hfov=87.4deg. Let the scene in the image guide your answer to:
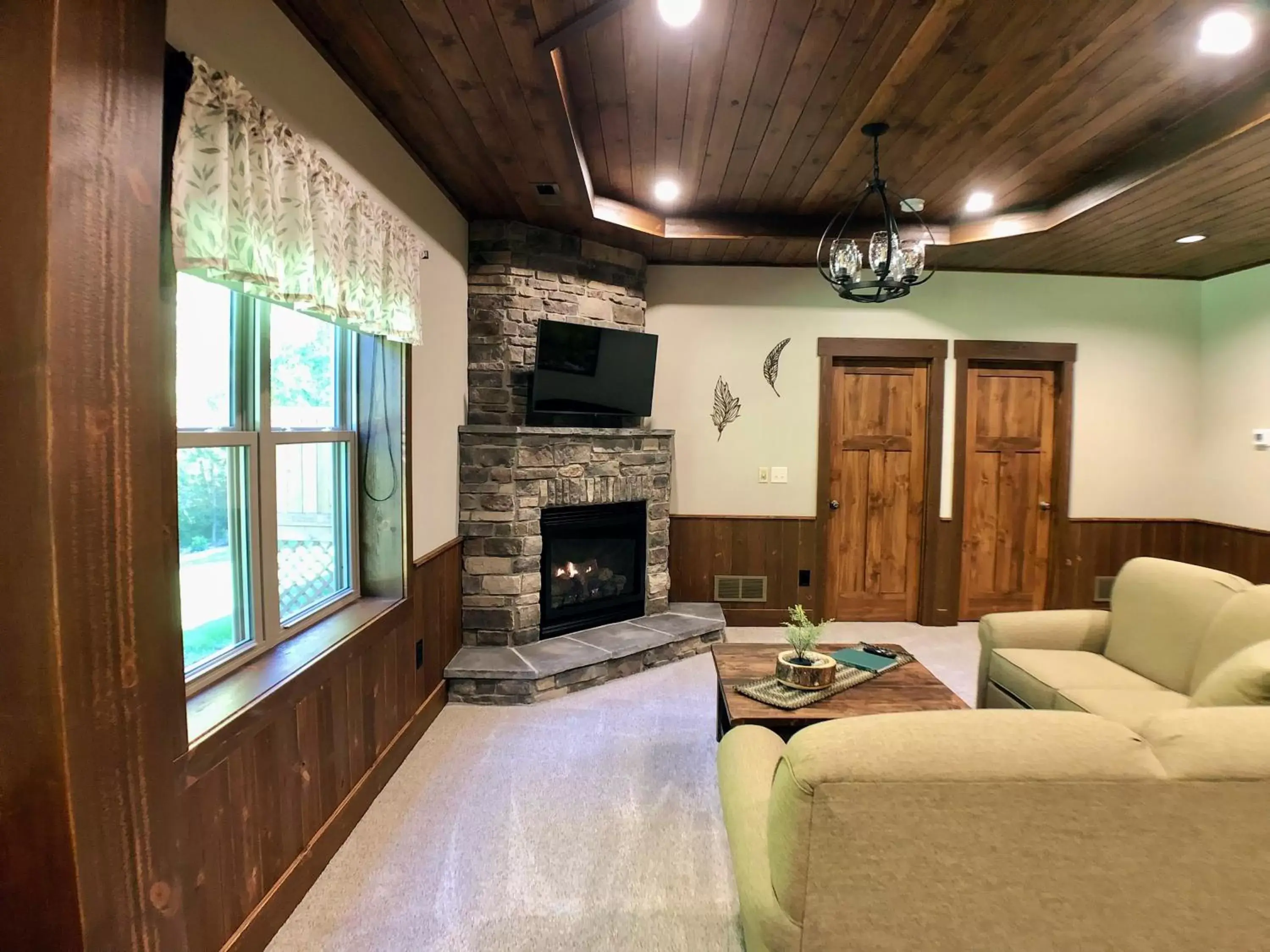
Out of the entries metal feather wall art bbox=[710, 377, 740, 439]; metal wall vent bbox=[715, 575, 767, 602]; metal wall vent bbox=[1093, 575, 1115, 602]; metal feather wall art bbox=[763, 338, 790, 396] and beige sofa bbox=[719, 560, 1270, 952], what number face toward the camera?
4

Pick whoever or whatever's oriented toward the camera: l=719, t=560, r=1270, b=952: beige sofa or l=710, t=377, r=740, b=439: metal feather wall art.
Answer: the metal feather wall art

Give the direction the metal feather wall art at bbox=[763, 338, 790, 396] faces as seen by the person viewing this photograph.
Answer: facing the viewer

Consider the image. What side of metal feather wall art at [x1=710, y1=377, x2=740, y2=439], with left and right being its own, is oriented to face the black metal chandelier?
front

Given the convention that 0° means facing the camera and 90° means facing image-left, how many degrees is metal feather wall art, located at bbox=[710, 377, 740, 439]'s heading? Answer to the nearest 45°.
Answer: approximately 0°

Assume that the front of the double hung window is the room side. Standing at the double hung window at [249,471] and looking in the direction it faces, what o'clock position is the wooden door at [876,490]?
The wooden door is roughly at 10 o'clock from the double hung window.

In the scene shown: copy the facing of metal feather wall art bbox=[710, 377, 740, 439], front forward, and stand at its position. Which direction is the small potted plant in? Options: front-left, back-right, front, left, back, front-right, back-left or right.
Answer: front

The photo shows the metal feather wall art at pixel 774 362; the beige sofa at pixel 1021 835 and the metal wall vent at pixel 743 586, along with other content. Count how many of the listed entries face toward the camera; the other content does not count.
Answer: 2

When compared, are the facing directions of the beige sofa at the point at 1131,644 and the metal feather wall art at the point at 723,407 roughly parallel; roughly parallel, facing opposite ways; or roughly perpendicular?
roughly perpendicular

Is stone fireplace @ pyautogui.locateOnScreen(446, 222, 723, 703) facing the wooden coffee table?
yes

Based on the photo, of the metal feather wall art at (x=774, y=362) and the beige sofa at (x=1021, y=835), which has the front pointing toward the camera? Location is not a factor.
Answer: the metal feather wall art

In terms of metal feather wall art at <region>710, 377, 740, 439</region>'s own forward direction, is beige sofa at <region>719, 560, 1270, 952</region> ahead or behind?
ahead

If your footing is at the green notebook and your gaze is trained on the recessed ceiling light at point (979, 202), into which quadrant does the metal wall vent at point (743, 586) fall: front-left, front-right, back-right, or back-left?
front-left

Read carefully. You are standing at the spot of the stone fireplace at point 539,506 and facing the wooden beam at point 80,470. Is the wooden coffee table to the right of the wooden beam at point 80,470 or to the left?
left

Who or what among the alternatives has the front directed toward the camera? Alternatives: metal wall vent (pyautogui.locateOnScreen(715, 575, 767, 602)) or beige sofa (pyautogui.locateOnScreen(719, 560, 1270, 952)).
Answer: the metal wall vent

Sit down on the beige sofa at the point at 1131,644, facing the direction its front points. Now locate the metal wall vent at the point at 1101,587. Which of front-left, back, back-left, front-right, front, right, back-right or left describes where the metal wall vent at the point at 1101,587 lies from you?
back-right

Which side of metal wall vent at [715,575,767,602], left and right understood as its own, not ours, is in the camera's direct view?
front

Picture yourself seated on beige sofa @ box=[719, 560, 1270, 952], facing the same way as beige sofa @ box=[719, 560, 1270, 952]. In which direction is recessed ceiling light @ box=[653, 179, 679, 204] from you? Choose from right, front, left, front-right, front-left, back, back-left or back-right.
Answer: front

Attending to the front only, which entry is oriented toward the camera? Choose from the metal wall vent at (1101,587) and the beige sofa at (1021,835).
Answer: the metal wall vent

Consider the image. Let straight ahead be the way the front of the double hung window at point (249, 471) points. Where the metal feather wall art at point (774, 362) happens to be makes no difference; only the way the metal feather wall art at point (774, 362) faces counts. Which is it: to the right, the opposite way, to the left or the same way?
to the right

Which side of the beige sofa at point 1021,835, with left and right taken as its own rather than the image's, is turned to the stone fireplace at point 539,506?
front
